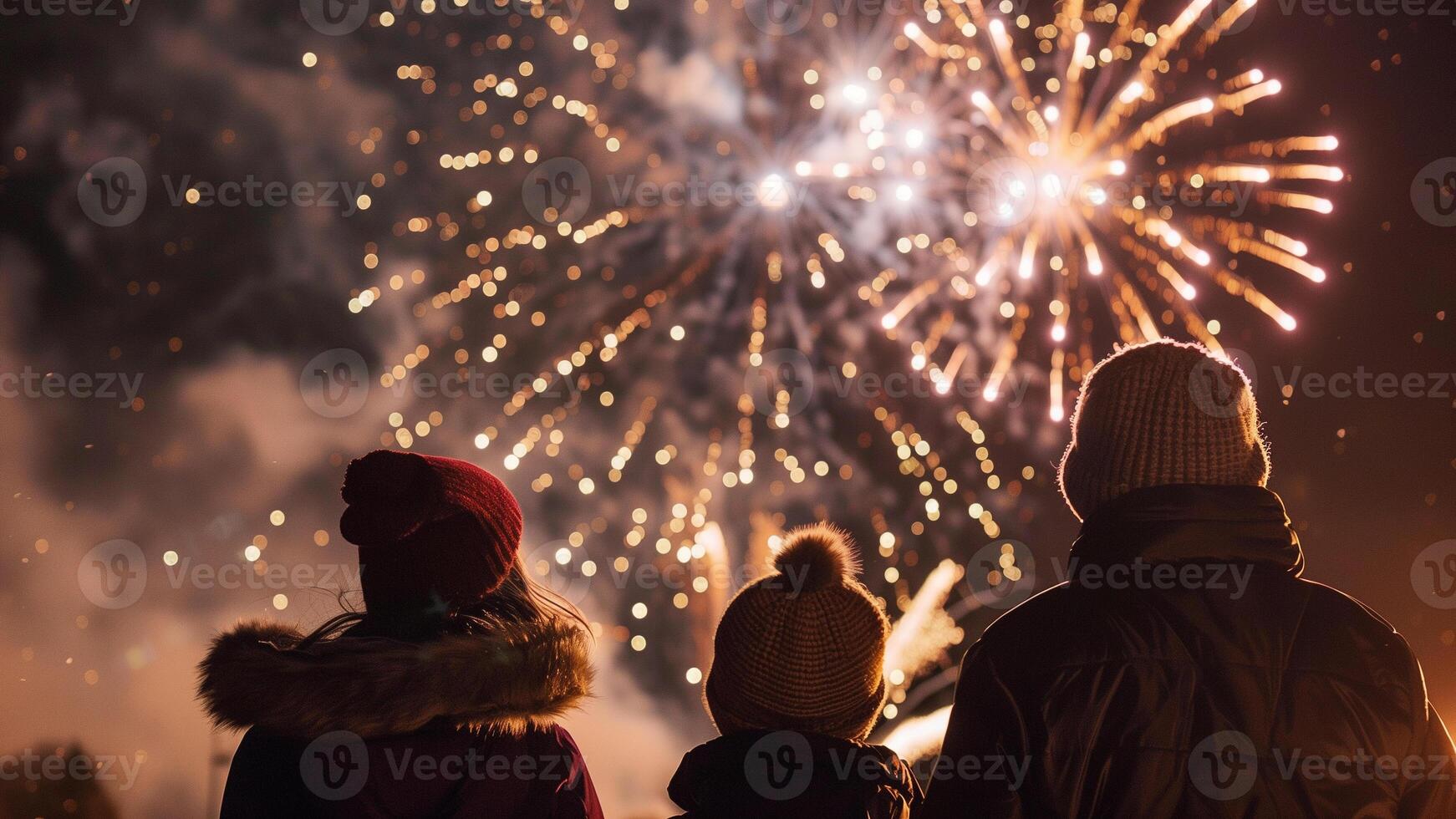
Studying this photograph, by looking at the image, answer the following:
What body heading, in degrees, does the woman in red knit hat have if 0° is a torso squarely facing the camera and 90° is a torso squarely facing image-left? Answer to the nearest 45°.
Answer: approximately 180°

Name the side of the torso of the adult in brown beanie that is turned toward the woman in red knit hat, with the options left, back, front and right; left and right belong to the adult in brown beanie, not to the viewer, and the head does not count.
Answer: left

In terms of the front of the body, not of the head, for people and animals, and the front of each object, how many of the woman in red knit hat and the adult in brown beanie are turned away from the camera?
2

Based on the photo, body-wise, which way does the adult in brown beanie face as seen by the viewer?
away from the camera

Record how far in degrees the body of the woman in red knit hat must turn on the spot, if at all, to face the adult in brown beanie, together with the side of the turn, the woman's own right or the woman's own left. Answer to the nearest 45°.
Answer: approximately 135° to the woman's own right

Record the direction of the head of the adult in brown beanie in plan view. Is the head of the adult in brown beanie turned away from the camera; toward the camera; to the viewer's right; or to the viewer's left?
away from the camera
